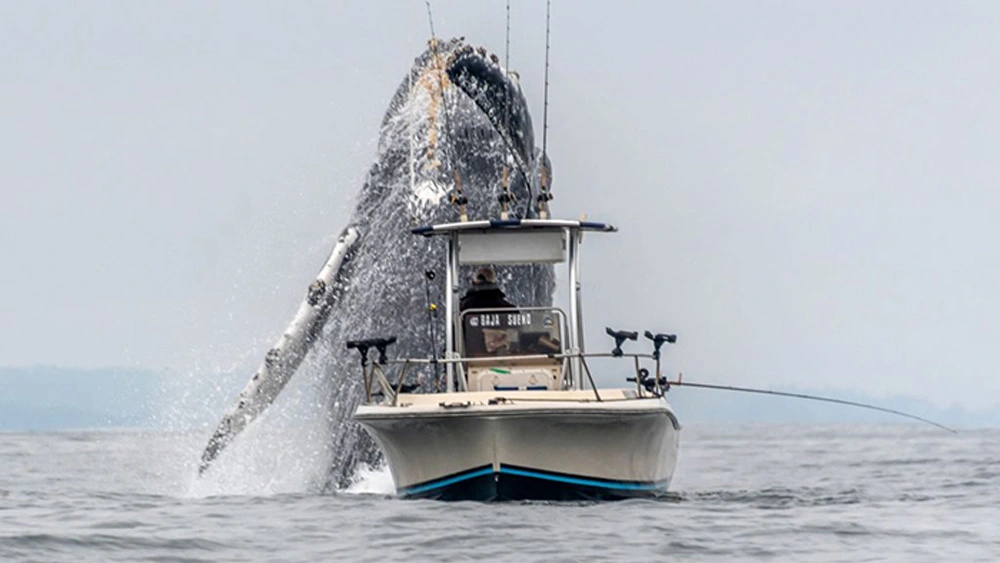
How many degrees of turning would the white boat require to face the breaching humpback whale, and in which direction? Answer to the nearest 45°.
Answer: approximately 180°

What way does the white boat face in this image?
toward the camera
